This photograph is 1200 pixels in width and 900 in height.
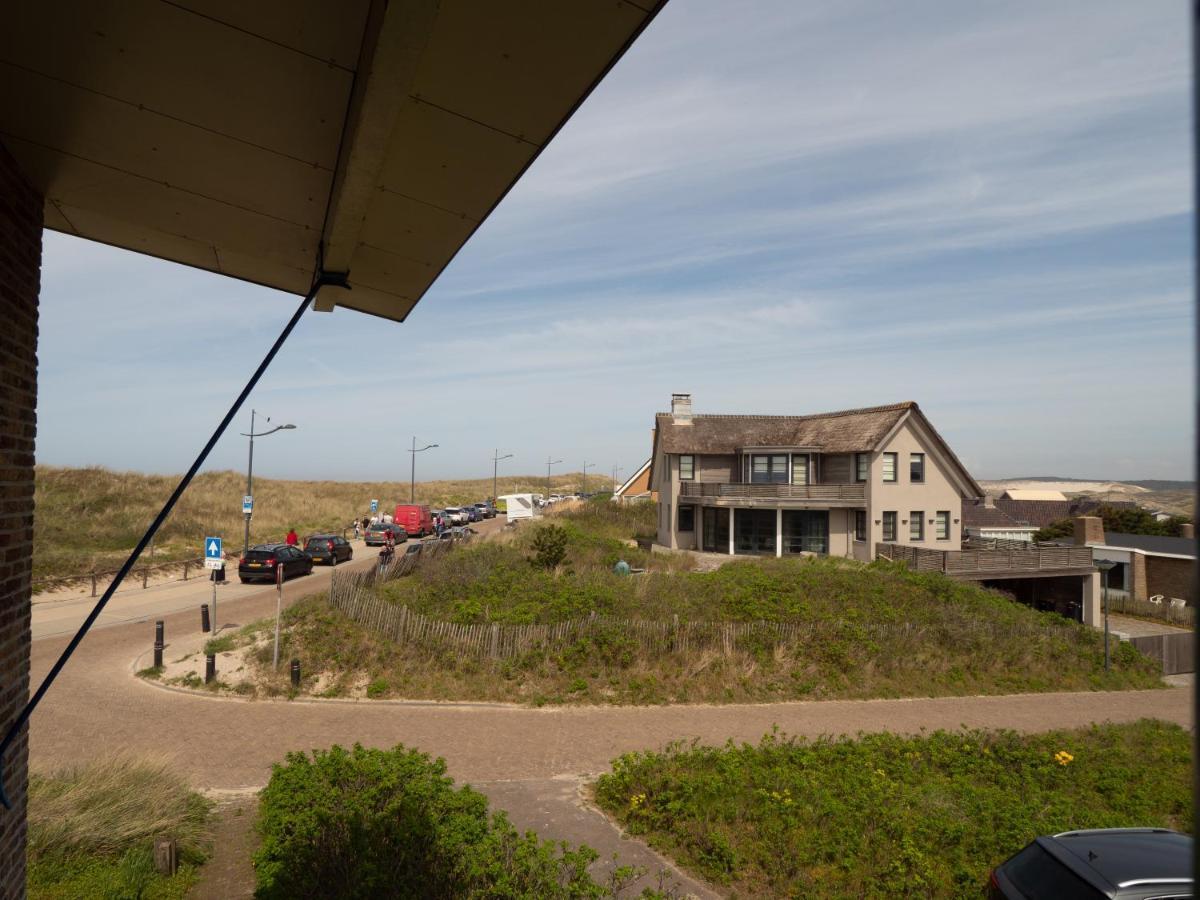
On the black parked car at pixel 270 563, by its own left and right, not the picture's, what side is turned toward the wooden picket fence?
right

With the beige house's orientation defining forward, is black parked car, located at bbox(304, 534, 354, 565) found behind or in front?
in front

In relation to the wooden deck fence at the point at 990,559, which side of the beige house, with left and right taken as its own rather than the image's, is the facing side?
left

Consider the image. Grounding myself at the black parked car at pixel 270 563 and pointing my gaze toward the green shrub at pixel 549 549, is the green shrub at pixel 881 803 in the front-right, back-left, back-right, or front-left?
front-right

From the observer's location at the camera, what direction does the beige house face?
facing the viewer and to the left of the viewer

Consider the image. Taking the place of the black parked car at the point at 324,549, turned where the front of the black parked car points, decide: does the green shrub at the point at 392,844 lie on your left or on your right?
on your right

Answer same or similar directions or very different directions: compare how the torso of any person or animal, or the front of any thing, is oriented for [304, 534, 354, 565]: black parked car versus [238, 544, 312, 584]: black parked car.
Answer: same or similar directions

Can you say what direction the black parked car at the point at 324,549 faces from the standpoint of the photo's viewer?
facing away from the viewer and to the right of the viewer

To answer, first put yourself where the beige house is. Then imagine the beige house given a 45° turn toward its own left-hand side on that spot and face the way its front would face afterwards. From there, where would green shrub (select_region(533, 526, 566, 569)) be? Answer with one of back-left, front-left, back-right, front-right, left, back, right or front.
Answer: front-right

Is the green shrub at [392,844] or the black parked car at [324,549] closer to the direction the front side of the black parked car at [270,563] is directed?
the black parked car

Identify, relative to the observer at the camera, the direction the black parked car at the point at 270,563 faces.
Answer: facing away from the viewer and to the right of the viewer

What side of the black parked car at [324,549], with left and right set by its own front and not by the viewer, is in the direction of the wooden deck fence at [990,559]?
right

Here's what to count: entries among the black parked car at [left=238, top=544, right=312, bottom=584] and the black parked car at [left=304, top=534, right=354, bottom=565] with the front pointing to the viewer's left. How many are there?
0

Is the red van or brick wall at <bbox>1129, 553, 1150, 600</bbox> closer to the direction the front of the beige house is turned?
the red van

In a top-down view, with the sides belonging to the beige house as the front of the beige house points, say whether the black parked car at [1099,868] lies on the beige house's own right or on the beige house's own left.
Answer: on the beige house's own left

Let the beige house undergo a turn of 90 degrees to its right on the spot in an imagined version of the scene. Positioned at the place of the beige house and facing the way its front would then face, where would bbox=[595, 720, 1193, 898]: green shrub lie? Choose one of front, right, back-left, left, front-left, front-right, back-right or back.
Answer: back-left
